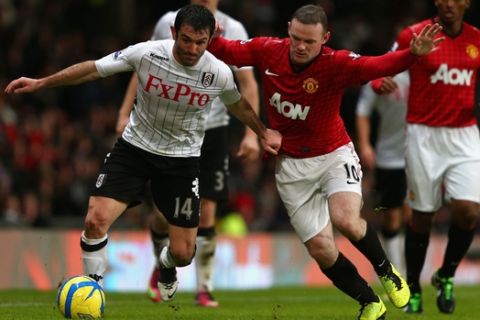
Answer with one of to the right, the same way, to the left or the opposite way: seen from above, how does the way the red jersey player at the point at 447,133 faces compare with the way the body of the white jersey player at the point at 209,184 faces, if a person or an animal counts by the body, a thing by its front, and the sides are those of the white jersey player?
the same way

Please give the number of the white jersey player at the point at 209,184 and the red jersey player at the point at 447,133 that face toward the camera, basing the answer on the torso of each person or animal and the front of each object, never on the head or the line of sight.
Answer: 2

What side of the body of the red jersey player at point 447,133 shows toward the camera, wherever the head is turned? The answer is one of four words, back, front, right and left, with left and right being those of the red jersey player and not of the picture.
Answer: front

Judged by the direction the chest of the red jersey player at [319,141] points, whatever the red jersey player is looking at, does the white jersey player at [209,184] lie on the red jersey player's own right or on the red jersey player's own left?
on the red jersey player's own right

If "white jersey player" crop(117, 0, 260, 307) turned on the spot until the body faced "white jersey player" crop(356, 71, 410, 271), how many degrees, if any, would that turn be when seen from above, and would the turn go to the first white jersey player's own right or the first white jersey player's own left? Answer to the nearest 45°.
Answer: approximately 135° to the first white jersey player's own left

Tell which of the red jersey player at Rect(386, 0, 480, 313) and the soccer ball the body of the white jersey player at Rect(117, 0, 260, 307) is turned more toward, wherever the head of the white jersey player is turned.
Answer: the soccer ball

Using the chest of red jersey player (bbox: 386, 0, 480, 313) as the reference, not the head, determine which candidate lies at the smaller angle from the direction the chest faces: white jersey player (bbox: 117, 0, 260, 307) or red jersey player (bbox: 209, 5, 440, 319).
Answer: the red jersey player

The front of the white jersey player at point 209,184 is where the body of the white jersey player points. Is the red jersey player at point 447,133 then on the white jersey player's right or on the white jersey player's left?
on the white jersey player's left

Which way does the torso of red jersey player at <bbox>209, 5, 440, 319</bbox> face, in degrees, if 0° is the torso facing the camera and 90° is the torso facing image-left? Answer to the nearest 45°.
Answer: approximately 45°

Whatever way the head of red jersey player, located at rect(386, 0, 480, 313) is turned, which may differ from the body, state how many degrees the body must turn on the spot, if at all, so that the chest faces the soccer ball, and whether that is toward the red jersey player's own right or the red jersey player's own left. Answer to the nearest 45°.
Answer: approximately 45° to the red jersey player's own right

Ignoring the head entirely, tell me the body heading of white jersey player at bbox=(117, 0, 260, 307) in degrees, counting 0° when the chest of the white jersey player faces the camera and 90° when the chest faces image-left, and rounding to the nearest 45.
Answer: approximately 0°

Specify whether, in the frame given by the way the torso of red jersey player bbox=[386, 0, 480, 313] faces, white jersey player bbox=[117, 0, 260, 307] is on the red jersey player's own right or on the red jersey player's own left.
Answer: on the red jersey player's own right
